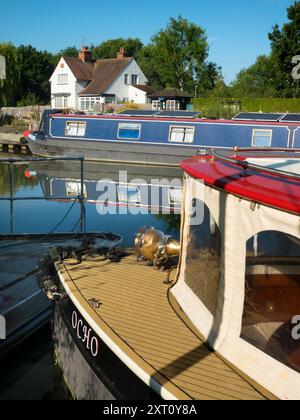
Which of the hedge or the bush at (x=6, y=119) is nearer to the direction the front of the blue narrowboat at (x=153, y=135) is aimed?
the bush

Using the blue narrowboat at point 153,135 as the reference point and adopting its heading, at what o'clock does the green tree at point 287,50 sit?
The green tree is roughly at 4 o'clock from the blue narrowboat.

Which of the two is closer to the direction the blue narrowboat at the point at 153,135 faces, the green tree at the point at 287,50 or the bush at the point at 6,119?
the bush

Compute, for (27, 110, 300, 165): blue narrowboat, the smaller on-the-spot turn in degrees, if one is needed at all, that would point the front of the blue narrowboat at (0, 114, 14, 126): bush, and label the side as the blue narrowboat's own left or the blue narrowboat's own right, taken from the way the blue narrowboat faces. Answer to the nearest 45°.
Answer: approximately 45° to the blue narrowboat's own right

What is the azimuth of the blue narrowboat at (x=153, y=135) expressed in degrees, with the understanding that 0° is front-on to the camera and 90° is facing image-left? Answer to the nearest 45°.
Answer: approximately 90°

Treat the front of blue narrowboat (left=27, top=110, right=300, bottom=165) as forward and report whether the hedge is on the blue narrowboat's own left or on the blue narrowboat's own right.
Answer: on the blue narrowboat's own right
